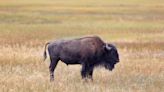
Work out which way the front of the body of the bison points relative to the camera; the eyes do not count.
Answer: to the viewer's right
